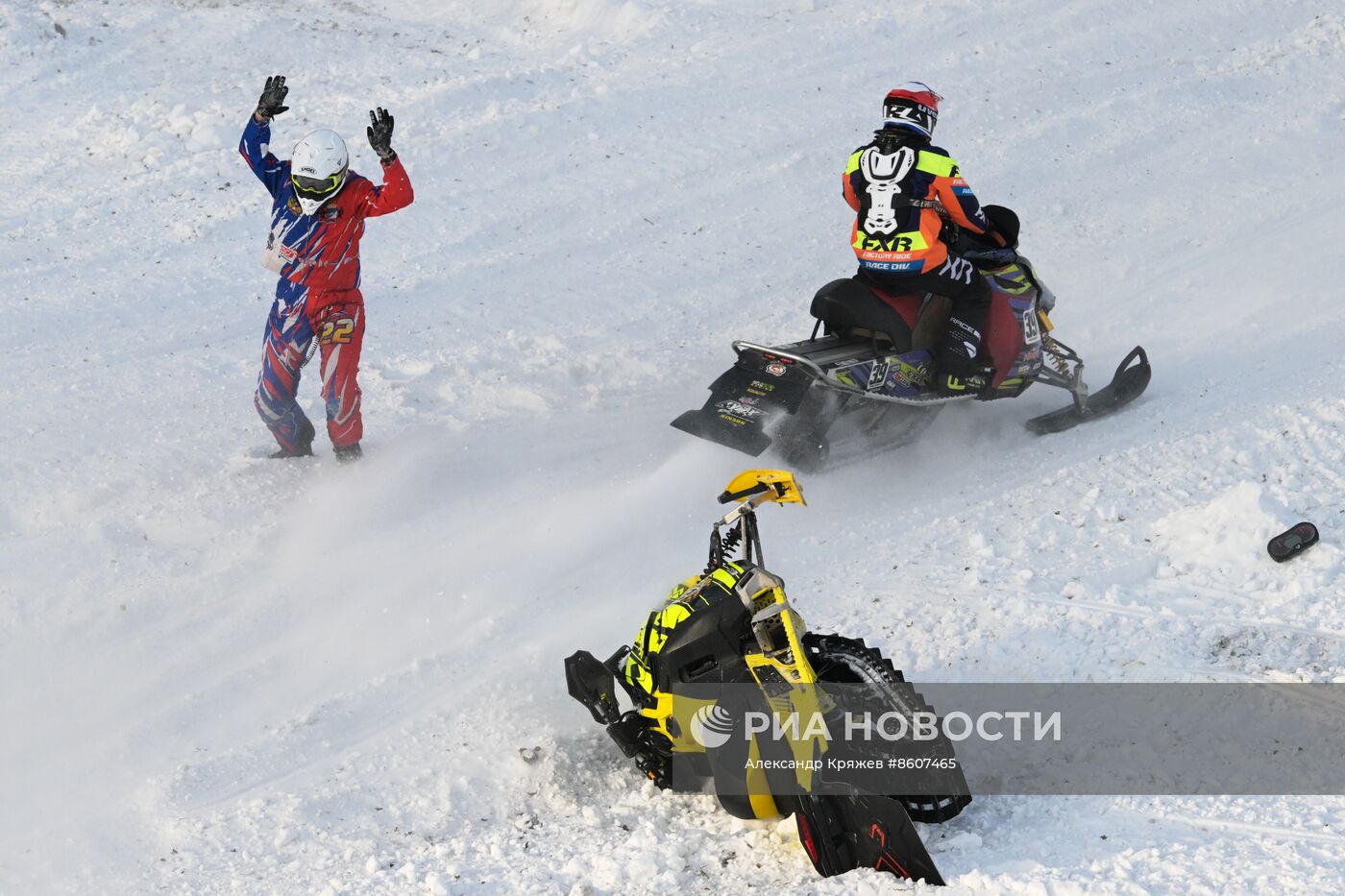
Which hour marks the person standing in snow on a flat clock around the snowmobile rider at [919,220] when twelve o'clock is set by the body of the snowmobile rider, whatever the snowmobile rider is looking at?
The person standing in snow is roughly at 7 o'clock from the snowmobile rider.

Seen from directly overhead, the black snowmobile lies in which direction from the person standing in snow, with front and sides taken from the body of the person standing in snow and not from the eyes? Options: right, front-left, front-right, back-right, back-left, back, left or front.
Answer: left

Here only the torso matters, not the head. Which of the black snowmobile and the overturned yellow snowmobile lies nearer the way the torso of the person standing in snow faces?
the overturned yellow snowmobile

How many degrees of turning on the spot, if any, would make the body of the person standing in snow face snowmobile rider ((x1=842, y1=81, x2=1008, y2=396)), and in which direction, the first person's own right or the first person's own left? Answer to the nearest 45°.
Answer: approximately 90° to the first person's own left

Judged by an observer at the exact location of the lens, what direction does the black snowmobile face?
facing away from the viewer and to the right of the viewer

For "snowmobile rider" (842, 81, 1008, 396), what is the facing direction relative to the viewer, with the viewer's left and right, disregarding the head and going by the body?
facing away from the viewer and to the right of the viewer

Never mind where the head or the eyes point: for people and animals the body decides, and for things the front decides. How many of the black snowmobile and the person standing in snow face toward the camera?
1

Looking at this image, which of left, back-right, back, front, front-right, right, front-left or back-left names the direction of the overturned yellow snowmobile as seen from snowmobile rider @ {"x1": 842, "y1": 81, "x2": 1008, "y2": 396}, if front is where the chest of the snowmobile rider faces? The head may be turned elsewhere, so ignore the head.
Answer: back-right

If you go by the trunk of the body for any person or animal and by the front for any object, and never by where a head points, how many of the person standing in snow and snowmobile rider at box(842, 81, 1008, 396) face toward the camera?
1

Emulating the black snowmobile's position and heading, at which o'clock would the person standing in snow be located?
The person standing in snow is roughly at 7 o'clock from the black snowmobile.

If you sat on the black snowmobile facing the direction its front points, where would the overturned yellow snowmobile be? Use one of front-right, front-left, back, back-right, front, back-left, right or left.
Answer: back-right

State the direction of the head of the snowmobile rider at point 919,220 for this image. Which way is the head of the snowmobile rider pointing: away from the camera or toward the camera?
away from the camera

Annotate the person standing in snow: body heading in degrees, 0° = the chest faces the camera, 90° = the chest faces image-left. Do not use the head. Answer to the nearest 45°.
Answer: approximately 0°
